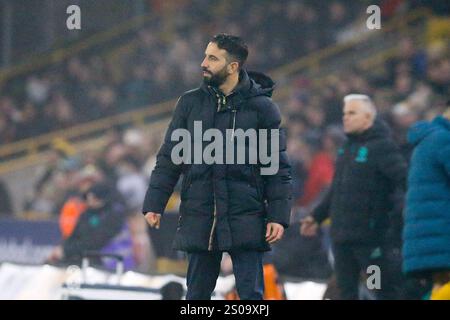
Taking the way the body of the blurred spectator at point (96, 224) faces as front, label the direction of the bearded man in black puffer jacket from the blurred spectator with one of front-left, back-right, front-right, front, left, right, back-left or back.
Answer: front-left

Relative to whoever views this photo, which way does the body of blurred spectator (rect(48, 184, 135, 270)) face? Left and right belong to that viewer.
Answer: facing the viewer and to the left of the viewer
